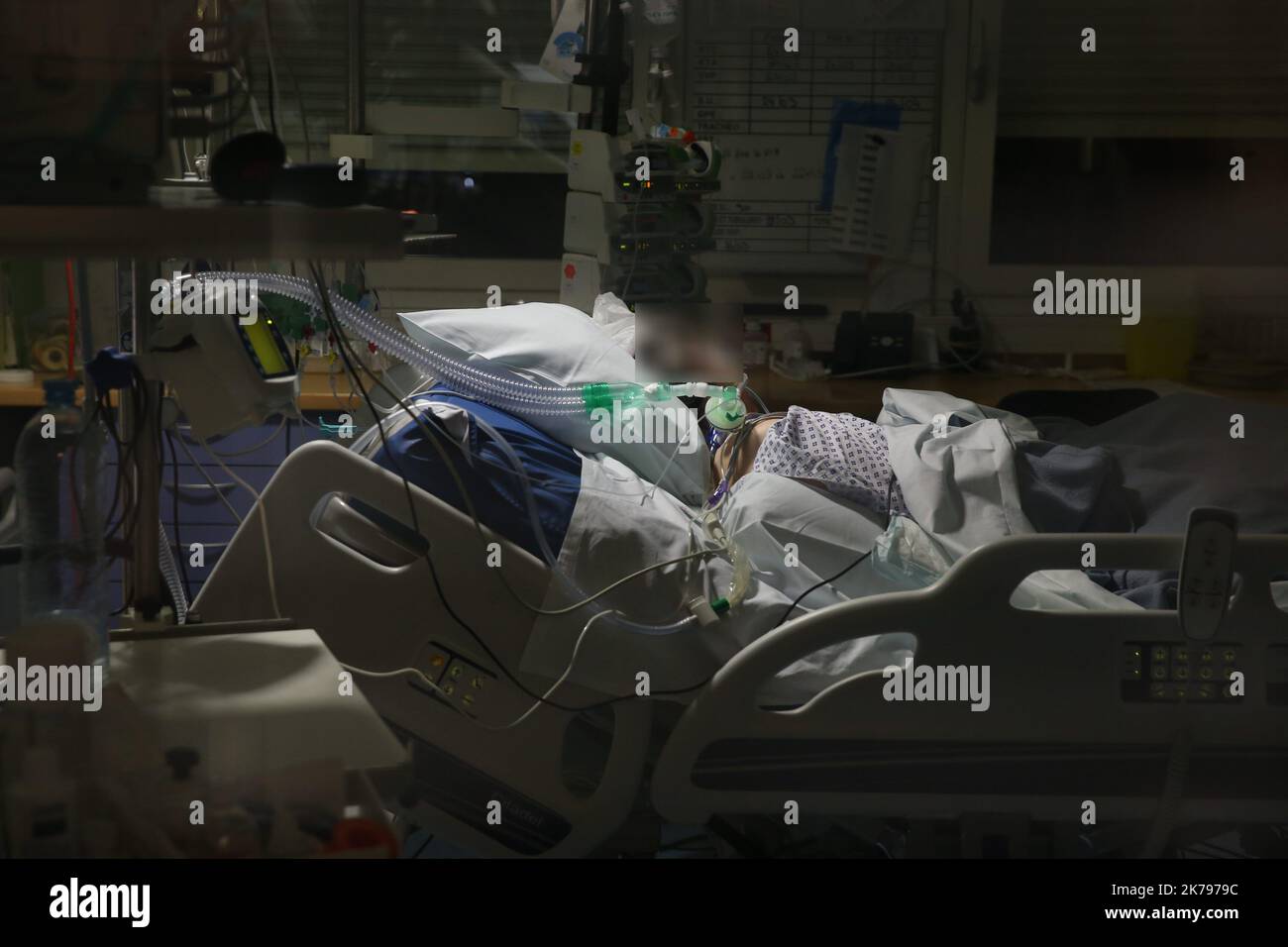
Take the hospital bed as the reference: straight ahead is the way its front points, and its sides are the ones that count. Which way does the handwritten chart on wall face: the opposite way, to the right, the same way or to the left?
to the right

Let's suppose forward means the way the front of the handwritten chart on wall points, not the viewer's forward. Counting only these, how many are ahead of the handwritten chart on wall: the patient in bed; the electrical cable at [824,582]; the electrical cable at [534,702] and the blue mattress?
4

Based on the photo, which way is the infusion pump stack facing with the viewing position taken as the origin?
facing the viewer and to the right of the viewer

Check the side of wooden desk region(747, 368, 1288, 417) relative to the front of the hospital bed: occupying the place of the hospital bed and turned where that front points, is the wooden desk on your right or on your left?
on your left

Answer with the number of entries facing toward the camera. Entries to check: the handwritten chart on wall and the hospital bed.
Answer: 1

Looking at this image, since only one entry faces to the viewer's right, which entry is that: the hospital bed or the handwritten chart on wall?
the hospital bed

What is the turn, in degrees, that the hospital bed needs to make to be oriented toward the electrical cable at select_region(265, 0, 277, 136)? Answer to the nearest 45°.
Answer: approximately 135° to its left

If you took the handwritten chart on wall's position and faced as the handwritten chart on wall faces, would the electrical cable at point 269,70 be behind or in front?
in front

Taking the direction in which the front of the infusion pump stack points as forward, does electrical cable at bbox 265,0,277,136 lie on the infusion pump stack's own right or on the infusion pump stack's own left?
on the infusion pump stack's own right

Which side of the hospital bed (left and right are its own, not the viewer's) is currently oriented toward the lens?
right

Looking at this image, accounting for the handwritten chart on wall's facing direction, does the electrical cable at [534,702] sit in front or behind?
in front

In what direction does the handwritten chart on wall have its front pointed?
toward the camera

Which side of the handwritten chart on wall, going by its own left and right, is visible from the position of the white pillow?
front

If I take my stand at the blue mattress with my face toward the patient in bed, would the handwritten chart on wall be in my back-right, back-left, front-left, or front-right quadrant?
front-left

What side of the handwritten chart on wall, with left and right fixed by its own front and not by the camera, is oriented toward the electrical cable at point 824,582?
front
